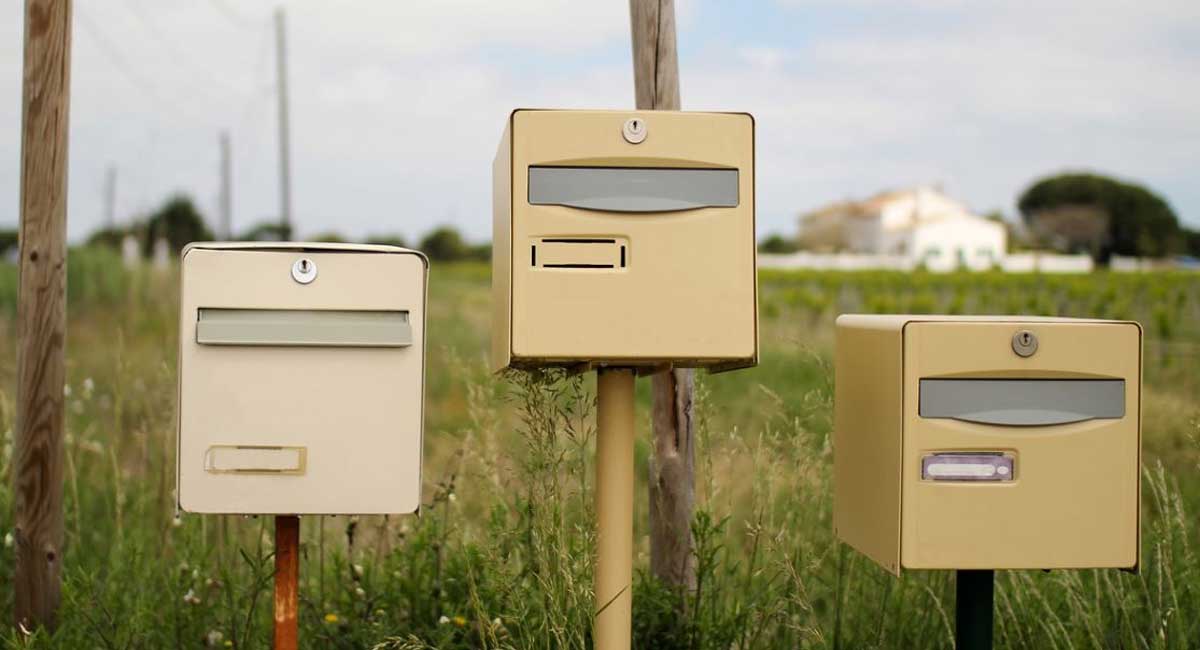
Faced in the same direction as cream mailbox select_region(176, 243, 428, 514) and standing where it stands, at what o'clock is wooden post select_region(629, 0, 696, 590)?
The wooden post is roughly at 8 o'clock from the cream mailbox.

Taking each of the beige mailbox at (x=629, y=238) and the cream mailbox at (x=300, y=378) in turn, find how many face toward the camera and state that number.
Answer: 2

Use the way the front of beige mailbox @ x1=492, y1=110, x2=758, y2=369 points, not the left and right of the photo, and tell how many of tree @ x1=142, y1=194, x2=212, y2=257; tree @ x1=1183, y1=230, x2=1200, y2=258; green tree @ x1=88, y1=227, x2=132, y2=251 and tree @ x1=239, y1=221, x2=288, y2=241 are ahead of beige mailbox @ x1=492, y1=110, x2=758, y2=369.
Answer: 0

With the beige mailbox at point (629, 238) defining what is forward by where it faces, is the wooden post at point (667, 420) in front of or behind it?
behind

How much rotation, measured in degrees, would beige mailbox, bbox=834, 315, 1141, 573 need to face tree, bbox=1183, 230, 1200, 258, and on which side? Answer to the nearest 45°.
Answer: approximately 180°

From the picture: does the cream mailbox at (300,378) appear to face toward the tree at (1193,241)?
no

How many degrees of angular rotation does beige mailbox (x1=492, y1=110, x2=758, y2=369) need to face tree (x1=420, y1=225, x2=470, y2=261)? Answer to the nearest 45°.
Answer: approximately 180°

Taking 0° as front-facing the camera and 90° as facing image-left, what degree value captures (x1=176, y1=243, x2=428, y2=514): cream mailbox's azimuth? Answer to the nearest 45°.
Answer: approximately 0°

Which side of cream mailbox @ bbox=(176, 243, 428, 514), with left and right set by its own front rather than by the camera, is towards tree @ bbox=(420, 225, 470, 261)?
back

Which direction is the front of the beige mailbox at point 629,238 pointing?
toward the camera

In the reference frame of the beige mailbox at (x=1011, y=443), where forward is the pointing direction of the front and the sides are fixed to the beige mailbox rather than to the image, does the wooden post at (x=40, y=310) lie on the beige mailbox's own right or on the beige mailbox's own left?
on the beige mailbox's own right

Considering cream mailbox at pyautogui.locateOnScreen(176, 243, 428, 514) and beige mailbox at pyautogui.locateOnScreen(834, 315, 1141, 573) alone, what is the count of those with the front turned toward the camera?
2

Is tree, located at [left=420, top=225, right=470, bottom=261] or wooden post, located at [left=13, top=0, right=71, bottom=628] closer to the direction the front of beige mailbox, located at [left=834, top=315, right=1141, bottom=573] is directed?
the wooden post

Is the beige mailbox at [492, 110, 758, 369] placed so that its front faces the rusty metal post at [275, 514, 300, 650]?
no

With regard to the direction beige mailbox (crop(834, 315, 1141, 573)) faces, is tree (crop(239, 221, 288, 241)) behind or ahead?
behind

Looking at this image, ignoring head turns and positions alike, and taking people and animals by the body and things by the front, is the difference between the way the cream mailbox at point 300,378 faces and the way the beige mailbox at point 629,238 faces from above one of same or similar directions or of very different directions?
same or similar directions

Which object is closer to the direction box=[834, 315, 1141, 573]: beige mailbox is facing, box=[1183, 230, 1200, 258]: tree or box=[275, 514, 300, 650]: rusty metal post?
the rusty metal post

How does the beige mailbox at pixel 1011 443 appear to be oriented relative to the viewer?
toward the camera

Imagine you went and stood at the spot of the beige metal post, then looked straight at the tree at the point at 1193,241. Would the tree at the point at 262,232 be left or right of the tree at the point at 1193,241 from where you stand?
left

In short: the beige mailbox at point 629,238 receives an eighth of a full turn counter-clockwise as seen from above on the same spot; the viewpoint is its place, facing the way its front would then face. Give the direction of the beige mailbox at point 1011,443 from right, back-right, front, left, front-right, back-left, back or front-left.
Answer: front-left

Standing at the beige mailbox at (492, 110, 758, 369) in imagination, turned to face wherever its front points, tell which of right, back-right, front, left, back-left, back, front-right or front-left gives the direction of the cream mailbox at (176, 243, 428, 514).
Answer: right

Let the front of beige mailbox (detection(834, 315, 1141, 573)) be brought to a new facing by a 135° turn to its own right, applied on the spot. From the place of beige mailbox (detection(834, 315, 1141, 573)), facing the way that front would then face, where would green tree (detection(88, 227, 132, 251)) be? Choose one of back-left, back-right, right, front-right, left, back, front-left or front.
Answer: front
